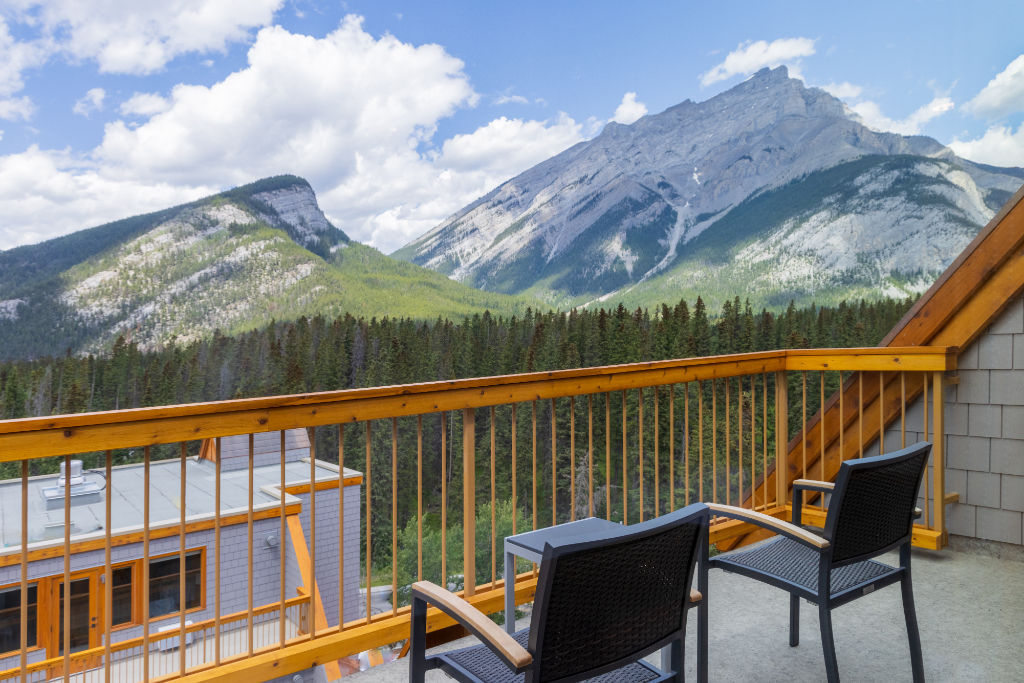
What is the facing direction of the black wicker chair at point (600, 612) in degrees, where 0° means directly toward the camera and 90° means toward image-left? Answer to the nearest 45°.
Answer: approximately 135°

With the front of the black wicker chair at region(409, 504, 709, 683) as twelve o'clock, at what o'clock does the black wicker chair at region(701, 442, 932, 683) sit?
the black wicker chair at region(701, 442, 932, 683) is roughly at 3 o'clock from the black wicker chair at region(409, 504, 709, 683).

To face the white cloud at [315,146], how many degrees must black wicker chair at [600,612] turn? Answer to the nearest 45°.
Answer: approximately 45° to its right

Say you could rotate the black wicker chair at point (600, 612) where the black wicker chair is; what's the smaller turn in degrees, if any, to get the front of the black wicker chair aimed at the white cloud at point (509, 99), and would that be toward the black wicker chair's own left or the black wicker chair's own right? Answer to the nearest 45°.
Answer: approximately 45° to the black wicker chair's own right

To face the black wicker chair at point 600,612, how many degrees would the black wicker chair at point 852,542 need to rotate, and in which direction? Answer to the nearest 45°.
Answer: approximately 90° to its left

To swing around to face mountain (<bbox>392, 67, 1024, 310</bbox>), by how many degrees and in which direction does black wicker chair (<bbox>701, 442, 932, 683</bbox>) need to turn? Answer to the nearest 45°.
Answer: approximately 45° to its right

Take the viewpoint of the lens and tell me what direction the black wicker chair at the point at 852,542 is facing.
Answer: facing away from the viewer and to the left of the viewer

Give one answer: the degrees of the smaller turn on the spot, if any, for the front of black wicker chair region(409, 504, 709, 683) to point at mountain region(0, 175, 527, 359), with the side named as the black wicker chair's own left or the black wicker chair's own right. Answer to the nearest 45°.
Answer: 0° — it already faces it
